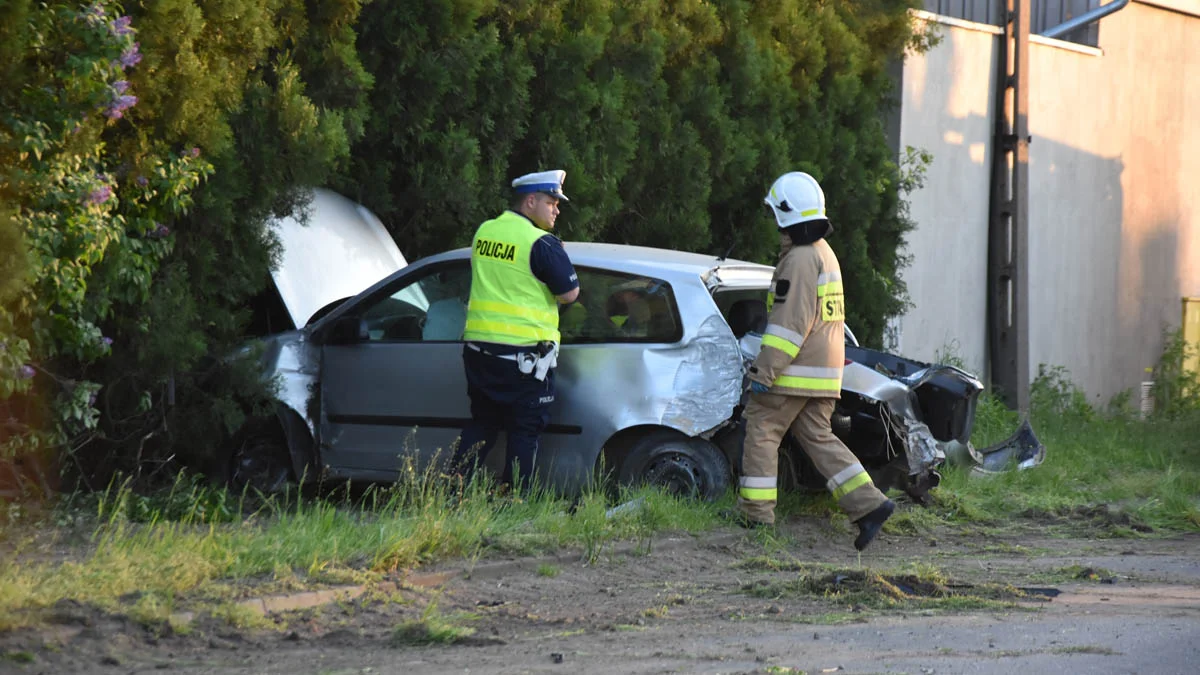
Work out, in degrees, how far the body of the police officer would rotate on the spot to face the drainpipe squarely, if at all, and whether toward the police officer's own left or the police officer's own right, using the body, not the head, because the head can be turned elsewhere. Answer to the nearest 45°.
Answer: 0° — they already face it

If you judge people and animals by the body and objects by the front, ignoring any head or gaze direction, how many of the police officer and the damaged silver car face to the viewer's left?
1

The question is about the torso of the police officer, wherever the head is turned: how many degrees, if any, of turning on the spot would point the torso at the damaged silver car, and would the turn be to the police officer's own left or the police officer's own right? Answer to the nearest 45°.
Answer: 0° — they already face it

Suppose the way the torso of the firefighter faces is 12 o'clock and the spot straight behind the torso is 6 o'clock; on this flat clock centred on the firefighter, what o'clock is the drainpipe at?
The drainpipe is roughly at 2 o'clock from the firefighter.

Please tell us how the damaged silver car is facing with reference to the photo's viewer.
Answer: facing to the left of the viewer

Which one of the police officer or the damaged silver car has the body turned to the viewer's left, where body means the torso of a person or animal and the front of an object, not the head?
the damaged silver car

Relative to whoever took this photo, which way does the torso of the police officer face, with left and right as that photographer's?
facing away from the viewer and to the right of the viewer

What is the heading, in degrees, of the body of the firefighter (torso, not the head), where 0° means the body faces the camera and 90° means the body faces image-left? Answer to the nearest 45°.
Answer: approximately 135°

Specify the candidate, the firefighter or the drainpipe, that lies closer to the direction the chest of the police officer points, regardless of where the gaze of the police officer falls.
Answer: the drainpipe

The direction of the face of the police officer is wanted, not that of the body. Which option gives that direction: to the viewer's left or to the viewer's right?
to the viewer's right
